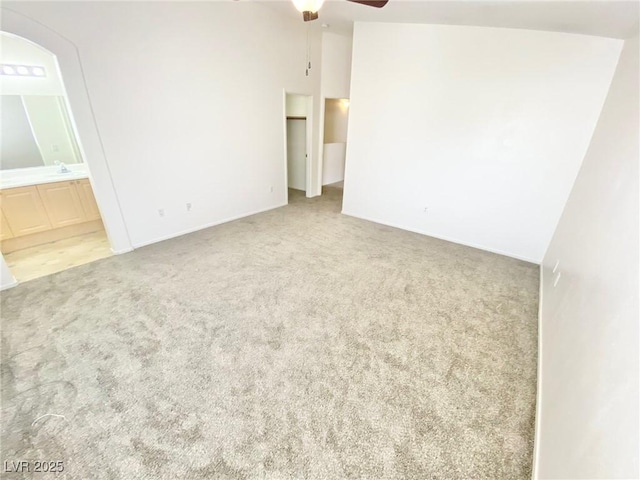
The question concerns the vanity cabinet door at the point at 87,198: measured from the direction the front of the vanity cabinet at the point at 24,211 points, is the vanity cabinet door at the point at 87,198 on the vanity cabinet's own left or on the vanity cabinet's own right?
on the vanity cabinet's own left

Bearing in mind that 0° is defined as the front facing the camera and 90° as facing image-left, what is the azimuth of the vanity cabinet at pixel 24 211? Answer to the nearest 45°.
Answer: approximately 0°

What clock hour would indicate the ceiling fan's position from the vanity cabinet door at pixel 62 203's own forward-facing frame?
The ceiling fan is roughly at 11 o'clock from the vanity cabinet door.

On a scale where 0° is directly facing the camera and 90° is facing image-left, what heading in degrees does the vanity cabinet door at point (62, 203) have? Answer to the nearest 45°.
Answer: approximately 0°
